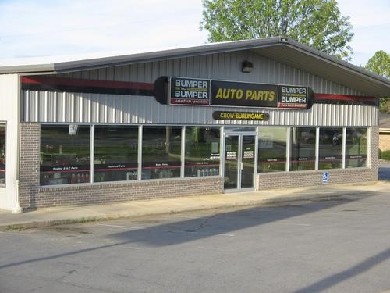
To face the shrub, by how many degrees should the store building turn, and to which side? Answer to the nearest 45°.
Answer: approximately 90° to its left

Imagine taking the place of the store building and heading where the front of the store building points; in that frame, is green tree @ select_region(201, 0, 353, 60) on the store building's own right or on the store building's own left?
on the store building's own left

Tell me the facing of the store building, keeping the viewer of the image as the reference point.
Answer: facing the viewer and to the right of the viewer
